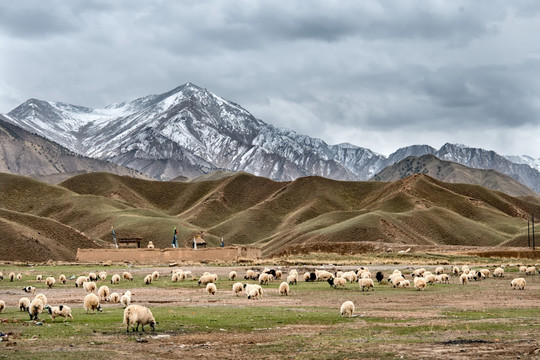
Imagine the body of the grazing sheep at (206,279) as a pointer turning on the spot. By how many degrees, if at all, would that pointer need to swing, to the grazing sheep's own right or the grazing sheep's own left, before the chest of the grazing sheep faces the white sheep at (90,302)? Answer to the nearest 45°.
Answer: approximately 90° to the grazing sheep's own left

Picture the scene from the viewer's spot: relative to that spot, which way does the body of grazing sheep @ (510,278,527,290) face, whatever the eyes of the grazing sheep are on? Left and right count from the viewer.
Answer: facing to the left of the viewer

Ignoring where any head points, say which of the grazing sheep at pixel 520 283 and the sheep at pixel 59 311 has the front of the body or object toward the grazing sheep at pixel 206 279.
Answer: the grazing sheep at pixel 520 283

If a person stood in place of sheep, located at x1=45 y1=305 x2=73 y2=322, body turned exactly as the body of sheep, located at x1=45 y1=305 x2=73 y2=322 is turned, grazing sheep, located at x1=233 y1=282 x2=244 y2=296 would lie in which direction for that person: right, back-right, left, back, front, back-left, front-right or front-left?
back-right

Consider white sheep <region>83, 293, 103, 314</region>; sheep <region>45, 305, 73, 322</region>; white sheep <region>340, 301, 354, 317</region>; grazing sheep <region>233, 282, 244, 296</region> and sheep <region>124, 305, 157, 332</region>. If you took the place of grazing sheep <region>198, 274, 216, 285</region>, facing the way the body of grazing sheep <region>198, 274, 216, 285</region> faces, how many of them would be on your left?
5

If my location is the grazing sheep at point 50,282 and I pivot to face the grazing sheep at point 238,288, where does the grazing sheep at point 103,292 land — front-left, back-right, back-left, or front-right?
front-right

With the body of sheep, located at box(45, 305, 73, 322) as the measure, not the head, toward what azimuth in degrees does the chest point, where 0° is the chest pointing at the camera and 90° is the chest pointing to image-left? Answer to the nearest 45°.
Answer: approximately 90°

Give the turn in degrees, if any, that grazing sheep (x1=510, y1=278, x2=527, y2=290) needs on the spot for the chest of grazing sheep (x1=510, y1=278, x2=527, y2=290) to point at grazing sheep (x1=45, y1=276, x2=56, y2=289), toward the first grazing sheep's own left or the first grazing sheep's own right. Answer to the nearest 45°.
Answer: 0° — it already faces it

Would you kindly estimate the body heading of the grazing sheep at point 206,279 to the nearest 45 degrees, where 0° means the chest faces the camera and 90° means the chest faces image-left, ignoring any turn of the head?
approximately 90°

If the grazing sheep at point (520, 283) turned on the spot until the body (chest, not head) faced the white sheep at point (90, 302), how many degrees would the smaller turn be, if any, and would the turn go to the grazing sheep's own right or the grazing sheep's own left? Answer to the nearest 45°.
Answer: approximately 45° to the grazing sheep's own left
